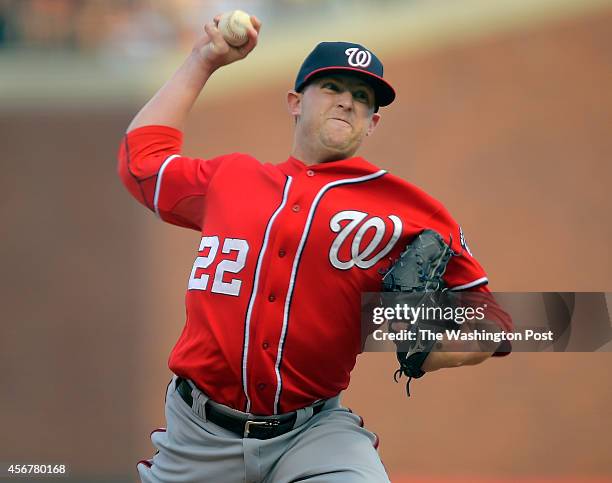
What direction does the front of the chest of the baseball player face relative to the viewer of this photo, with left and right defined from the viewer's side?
facing the viewer
